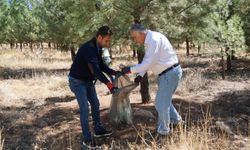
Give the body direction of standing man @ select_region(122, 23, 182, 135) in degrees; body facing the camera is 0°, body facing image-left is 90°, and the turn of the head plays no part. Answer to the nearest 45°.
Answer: approximately 90°

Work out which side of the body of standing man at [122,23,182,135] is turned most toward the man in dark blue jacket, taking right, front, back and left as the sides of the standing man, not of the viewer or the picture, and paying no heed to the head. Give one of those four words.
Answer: front
